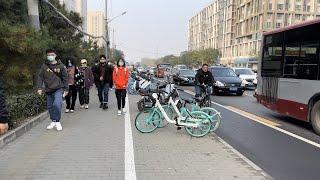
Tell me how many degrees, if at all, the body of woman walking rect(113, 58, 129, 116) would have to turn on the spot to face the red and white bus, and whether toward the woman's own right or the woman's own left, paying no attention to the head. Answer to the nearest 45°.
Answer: approximately 90° to the woman's own left

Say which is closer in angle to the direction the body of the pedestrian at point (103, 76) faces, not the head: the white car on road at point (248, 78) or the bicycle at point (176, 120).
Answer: the bicycle

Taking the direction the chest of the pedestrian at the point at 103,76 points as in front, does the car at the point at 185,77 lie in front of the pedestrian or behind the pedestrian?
behind

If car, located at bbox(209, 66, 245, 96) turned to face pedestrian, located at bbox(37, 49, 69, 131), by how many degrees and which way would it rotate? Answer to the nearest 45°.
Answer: approximately 45° to its right

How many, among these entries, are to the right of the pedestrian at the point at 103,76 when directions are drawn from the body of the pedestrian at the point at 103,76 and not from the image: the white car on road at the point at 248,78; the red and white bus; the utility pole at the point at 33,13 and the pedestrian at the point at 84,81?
2

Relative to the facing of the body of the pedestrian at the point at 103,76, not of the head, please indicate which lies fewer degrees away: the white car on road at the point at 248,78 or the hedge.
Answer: the hedge

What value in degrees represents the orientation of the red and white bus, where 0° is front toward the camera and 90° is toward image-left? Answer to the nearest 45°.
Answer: approximately 315°
